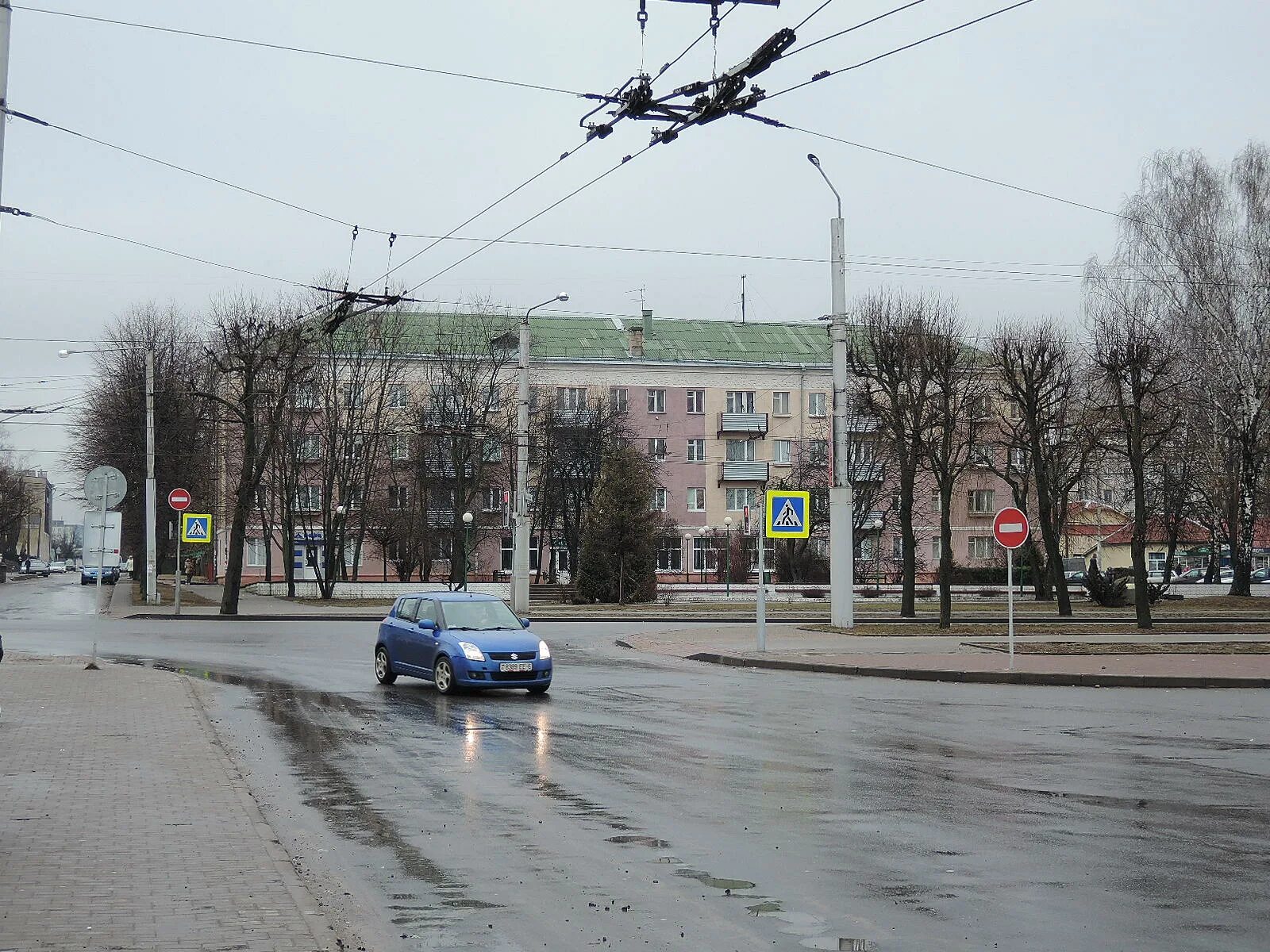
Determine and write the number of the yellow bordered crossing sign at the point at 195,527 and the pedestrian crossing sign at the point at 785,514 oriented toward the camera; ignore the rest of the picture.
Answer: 2

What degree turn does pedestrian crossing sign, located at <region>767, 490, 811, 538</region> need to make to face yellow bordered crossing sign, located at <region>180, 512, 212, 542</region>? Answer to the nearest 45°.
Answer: approximately 135° to its right

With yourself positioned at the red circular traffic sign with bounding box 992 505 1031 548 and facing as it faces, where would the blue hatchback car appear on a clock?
The blue hatchback car is roughly at 2 o'clock from the red circular traffic sign.

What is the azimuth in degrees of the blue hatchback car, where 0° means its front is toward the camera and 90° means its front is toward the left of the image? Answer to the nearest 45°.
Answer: approximately 315°

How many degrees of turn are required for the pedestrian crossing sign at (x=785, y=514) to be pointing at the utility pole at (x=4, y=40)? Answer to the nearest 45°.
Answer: approximately 45° to its right

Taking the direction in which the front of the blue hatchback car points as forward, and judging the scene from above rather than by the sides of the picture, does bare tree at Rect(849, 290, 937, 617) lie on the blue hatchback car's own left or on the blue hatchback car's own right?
on the blue hatchback car's own left

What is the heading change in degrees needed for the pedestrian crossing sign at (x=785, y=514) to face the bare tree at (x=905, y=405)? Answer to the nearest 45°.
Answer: approximately 180°

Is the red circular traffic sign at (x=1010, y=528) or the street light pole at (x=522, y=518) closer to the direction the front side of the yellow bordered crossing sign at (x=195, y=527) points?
the red circular traffic sign

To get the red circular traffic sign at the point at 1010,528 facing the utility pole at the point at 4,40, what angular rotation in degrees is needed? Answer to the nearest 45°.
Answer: approximately 45° to its right

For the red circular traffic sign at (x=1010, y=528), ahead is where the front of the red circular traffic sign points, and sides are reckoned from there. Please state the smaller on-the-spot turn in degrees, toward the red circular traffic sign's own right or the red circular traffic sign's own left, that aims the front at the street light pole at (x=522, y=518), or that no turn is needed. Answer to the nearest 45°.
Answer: approximately 135° to the red circular traffic sign's own right

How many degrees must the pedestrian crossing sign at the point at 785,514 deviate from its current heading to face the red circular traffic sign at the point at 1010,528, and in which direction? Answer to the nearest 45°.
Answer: approximately 45° to its left

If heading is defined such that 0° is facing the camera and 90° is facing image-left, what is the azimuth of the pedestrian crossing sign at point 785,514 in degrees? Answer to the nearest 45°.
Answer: approximately 0°

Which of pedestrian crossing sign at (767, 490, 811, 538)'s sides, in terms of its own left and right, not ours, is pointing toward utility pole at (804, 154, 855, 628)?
back

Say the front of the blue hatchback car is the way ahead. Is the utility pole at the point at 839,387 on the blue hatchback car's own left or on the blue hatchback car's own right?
on the blue hatchback car's own left
